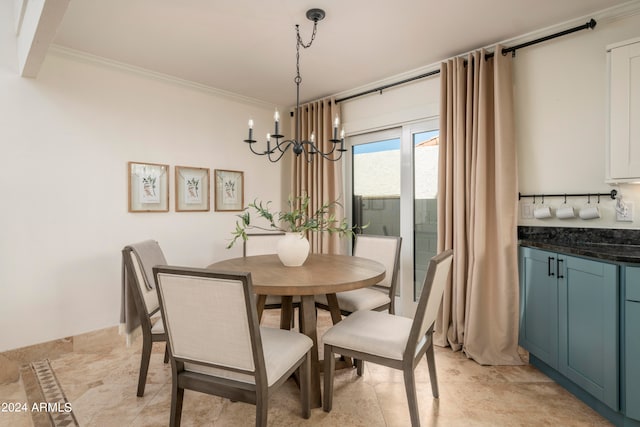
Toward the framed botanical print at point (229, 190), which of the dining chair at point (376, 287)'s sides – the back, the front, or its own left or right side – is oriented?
right

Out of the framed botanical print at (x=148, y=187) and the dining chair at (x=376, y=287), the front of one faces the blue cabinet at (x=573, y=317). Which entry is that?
the framed botanical print

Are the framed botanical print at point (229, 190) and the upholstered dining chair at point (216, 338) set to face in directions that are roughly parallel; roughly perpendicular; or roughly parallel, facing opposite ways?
roughly perpendicular

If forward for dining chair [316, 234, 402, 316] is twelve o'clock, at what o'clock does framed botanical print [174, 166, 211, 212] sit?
The framed botanical print is roughly at 2 o'clock from the dining chair.

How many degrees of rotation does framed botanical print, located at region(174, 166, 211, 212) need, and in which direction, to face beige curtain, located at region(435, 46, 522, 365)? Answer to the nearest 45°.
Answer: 0° — it already faces it

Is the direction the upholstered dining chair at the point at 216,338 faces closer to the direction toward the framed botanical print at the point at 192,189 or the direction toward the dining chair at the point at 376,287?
the dining chair

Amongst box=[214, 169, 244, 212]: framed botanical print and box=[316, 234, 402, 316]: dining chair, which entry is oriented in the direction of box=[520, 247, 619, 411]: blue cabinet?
the framed botanical print
